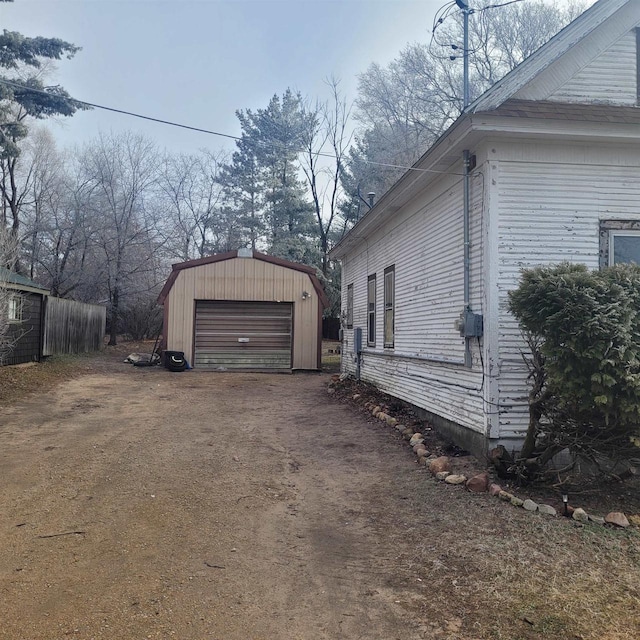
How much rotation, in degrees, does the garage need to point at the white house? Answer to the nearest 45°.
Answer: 0° — it already faces it

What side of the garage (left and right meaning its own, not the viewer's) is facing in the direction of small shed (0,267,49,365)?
right

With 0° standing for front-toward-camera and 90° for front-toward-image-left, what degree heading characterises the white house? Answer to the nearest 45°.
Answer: approximately 0°

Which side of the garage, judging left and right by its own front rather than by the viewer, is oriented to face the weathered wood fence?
right

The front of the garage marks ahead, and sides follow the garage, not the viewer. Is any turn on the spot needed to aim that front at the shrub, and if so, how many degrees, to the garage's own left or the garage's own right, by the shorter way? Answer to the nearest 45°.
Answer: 0° — it already faces it

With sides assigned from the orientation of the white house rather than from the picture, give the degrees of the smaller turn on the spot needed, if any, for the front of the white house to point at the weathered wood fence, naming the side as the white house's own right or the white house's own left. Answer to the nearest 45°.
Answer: approximately 135° to the white house's own right

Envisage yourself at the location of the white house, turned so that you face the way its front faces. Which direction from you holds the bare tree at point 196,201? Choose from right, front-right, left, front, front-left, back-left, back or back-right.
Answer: back-right

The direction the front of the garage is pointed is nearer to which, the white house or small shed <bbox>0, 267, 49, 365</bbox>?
the white house

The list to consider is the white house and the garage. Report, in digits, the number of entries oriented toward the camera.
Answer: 2

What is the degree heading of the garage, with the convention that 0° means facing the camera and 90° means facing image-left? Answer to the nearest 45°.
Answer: approximately 0°
